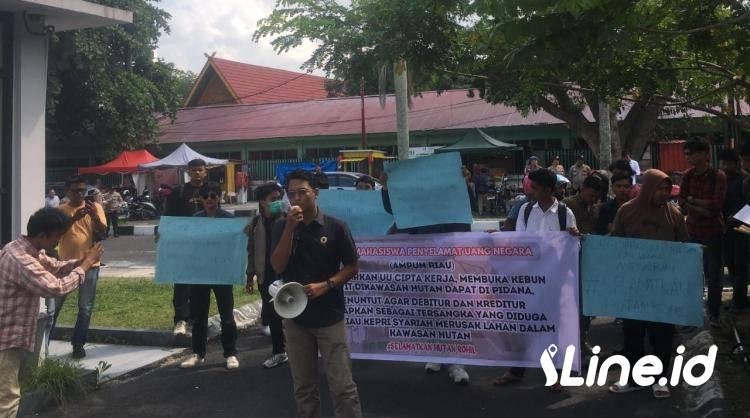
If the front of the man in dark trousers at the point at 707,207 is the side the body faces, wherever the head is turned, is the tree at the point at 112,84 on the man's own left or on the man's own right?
on the man's own right

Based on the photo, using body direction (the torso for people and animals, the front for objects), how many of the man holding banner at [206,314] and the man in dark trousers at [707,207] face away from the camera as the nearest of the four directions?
0

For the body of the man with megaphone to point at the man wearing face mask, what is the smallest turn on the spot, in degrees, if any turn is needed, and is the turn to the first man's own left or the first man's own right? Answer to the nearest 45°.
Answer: approximately 135° to the first man's own right

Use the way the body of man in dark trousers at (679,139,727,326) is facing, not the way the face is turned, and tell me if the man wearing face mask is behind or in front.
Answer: in front

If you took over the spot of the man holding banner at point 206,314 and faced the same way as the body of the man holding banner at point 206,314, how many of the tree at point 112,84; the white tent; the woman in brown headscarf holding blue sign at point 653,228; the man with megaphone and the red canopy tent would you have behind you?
3

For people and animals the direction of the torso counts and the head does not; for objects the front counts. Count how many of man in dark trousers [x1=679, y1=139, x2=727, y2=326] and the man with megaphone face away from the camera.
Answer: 0

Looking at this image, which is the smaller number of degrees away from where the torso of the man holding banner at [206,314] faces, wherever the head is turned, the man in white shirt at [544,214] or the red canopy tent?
the man in white shirt

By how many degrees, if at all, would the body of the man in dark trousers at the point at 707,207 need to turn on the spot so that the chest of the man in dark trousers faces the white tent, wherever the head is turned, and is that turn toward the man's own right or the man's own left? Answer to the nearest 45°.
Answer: approximately 90° to the man's own right

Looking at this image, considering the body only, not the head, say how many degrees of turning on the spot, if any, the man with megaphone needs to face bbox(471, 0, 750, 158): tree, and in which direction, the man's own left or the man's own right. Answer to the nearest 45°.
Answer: approximately 180°

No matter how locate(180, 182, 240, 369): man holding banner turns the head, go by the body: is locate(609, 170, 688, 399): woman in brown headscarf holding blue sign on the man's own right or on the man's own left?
on the man's own left

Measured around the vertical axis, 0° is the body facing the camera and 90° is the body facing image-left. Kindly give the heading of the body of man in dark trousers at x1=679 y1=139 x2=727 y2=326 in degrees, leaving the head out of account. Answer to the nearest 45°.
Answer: approximately 45°

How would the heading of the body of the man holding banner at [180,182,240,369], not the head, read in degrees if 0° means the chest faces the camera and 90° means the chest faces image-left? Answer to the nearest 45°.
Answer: approximately 0°

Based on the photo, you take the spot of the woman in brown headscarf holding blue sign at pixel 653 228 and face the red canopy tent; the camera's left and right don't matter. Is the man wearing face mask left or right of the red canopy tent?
left
